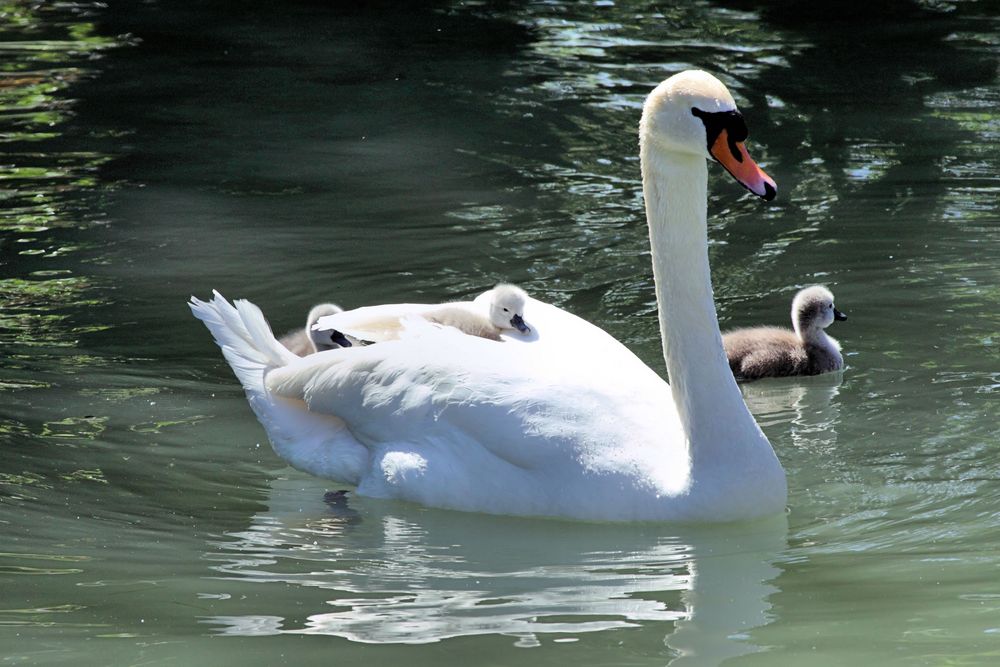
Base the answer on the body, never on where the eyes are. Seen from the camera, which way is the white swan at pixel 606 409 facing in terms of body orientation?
to the viewer's right

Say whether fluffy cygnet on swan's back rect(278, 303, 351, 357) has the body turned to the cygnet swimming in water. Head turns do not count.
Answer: yes

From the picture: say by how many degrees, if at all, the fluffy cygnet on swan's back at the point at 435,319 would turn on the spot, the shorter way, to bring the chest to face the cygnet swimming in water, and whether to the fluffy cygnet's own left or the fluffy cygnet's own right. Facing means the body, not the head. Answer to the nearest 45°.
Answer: approximately 45° to the fluffy cygnet's own left

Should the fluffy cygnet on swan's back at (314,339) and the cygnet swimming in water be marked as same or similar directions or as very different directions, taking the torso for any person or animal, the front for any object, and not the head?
same or similar directions

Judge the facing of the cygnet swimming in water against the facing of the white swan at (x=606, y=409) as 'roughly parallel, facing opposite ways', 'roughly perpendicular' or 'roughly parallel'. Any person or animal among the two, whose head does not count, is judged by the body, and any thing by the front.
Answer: roughly parallel

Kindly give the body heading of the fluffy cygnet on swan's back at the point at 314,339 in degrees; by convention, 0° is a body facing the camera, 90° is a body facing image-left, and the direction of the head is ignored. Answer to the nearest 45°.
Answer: approximately 270°

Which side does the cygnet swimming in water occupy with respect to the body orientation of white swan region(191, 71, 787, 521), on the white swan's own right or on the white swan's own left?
on the white swan's own left

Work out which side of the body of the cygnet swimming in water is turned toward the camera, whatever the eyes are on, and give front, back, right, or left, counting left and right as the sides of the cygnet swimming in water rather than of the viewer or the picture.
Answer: right

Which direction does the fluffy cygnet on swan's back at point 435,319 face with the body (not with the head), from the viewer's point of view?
to the viewer's right
